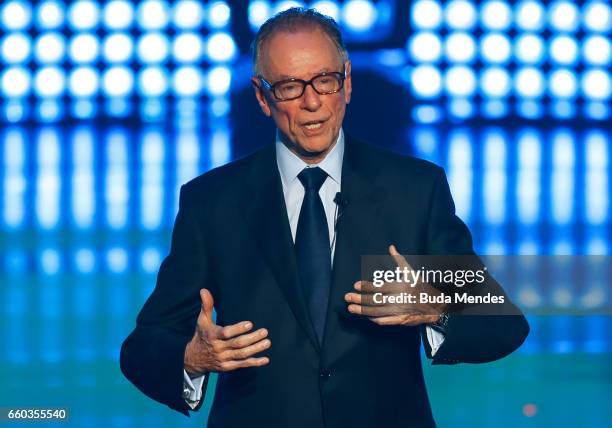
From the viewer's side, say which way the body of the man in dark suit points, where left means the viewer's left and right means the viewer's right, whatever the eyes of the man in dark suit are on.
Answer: facing the viewer
